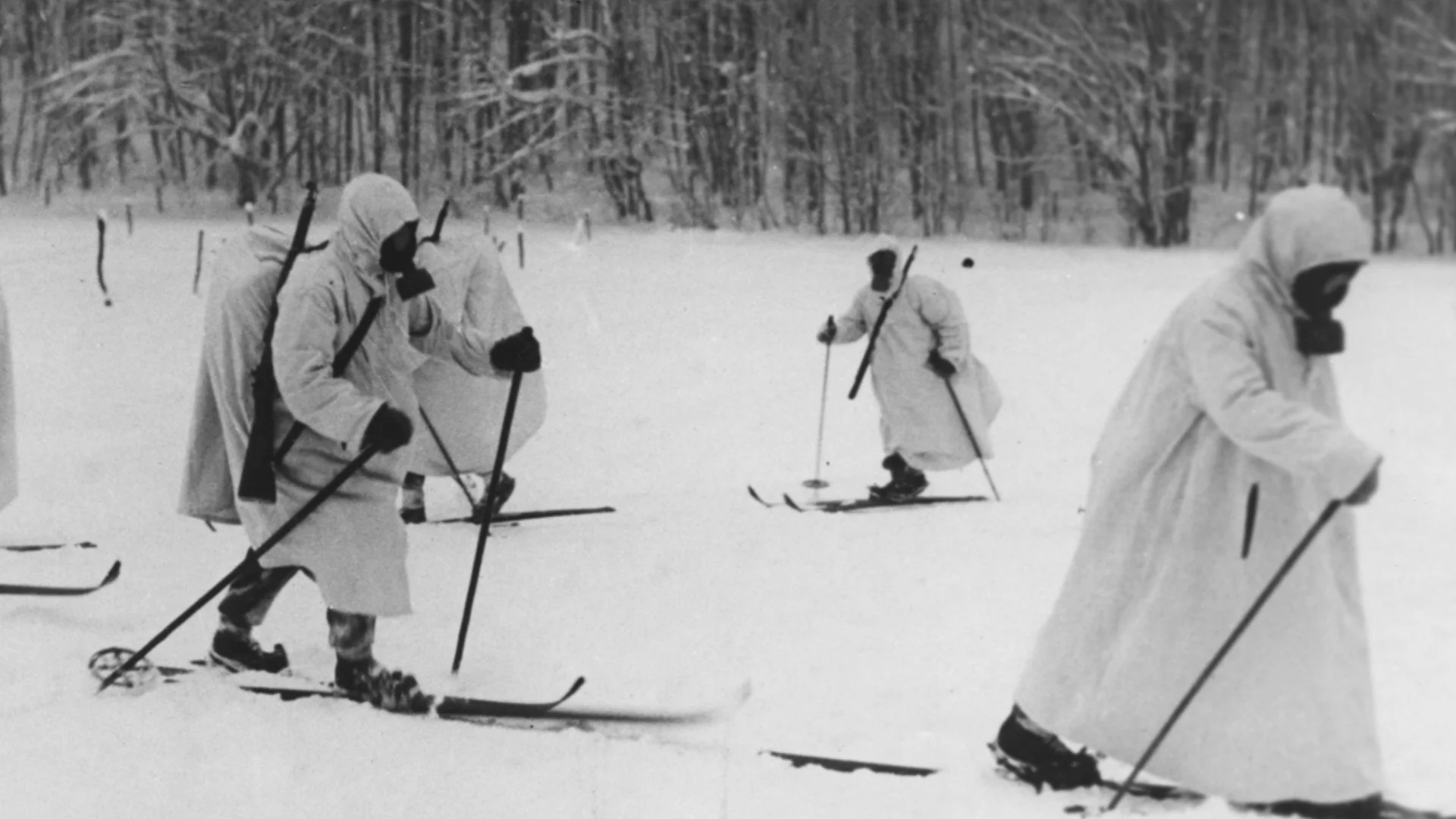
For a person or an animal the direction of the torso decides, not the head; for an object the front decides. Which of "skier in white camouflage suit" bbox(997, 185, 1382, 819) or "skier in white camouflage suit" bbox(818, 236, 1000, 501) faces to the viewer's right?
"skier in white camouflage suit" bbox(997, 185, 1382, 819)

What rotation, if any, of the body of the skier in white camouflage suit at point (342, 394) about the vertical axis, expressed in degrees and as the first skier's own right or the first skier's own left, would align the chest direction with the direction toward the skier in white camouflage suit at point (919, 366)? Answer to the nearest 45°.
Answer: approximately 45° to the first skier's own left

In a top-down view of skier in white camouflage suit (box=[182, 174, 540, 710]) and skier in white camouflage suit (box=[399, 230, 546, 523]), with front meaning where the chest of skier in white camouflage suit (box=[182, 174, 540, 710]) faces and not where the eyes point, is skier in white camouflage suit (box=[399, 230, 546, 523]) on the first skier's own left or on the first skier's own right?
on the first skier's own left

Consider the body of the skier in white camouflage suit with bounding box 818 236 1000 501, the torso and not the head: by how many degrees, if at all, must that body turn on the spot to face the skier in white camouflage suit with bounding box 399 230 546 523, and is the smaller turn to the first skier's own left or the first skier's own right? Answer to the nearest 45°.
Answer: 0° — they already face them

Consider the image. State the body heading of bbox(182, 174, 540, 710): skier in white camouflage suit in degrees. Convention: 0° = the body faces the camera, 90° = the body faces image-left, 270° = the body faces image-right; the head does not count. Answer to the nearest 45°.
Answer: approximately 270°

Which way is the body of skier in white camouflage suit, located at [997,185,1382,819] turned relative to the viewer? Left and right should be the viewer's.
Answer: facing to the right of the viewer

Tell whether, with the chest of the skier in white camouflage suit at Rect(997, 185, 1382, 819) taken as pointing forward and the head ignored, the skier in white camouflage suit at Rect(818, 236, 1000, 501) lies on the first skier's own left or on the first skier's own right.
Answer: on the first skier's own left

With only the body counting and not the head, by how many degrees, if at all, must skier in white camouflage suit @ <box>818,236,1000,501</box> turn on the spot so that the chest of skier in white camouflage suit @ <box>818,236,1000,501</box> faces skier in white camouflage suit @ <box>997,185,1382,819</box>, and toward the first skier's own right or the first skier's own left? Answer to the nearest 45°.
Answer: approximately 45° to the first skier's own left
